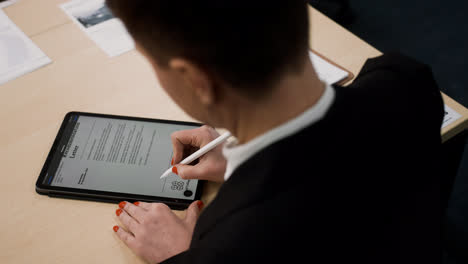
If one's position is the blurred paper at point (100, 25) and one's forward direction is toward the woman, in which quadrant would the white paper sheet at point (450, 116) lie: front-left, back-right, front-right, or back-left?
front-left

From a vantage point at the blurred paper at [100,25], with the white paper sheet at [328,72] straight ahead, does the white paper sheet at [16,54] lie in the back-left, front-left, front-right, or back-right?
back-right

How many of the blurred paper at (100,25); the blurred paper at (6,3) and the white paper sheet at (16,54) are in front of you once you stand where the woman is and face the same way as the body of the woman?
3

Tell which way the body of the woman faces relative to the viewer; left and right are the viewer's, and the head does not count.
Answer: facing away from the viewer and to the left of the viewer

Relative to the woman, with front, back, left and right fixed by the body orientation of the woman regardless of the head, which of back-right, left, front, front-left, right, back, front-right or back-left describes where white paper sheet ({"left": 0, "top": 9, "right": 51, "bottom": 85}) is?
front

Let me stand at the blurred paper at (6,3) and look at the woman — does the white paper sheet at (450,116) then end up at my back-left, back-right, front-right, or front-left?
front-left

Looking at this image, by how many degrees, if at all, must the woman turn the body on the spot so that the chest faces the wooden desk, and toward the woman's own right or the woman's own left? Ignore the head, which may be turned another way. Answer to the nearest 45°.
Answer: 0° — they already face it

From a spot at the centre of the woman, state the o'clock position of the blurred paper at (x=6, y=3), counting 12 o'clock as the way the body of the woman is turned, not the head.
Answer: The blurred paper is roughly at 12 o'clock from the woman.

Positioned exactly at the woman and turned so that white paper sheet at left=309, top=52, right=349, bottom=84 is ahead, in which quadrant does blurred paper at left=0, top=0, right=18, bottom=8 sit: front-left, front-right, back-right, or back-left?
front-left

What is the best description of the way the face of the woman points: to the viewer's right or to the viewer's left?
to the viewer's left

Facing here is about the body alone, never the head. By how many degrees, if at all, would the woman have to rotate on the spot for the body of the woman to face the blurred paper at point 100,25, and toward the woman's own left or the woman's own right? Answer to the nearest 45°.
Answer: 0° — they already face it
